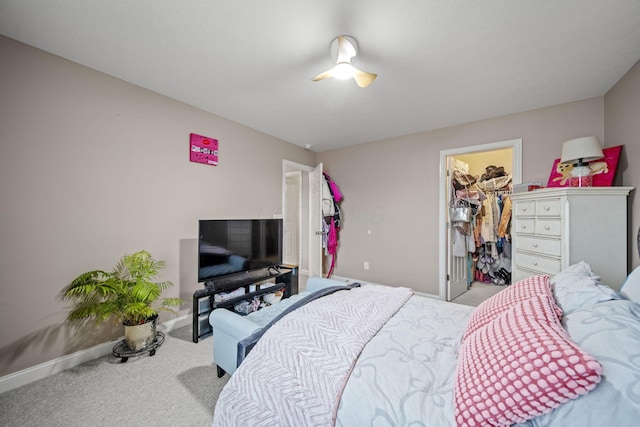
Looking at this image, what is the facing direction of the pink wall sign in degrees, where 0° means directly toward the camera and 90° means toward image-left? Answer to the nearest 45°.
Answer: approximately 315°

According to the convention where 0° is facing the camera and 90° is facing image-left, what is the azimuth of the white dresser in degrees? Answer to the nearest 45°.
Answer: approximately 45°

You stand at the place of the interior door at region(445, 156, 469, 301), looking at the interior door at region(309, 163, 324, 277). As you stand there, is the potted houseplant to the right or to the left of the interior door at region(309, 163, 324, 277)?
left

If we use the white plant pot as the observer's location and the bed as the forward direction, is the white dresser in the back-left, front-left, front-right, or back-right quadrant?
front-left

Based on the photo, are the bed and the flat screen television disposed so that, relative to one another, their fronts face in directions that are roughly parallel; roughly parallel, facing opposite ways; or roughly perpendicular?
roughly parallel, facing opposite ways

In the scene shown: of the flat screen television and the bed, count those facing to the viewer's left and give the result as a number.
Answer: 1

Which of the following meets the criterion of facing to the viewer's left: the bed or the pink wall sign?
the bed

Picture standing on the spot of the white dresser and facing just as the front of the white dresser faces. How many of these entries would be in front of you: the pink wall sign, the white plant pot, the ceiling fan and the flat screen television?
4

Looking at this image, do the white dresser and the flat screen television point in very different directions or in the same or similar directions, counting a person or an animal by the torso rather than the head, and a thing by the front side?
very different directions

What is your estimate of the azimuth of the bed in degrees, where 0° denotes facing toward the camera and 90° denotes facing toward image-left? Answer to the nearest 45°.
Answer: approximately 90°

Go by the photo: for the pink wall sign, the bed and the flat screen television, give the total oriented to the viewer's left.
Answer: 1

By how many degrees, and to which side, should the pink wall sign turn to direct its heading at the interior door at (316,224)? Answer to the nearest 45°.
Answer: approximately 45° to its left

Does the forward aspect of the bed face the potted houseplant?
yes

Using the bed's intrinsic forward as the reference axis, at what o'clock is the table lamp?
The table lamp is roughly at 4 o'clock from the bed.

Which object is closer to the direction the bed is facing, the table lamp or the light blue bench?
the light blue bench

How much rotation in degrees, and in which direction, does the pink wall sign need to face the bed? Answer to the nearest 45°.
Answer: approximately 45° to its right

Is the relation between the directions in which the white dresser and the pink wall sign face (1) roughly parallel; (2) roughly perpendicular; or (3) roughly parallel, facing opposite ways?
roughly parallel, facing opposite ways

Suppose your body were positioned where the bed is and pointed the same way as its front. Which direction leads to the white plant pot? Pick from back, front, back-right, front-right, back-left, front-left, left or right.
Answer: front

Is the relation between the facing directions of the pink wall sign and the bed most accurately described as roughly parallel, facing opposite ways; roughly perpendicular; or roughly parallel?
roughly parallel, facing opposite ways
